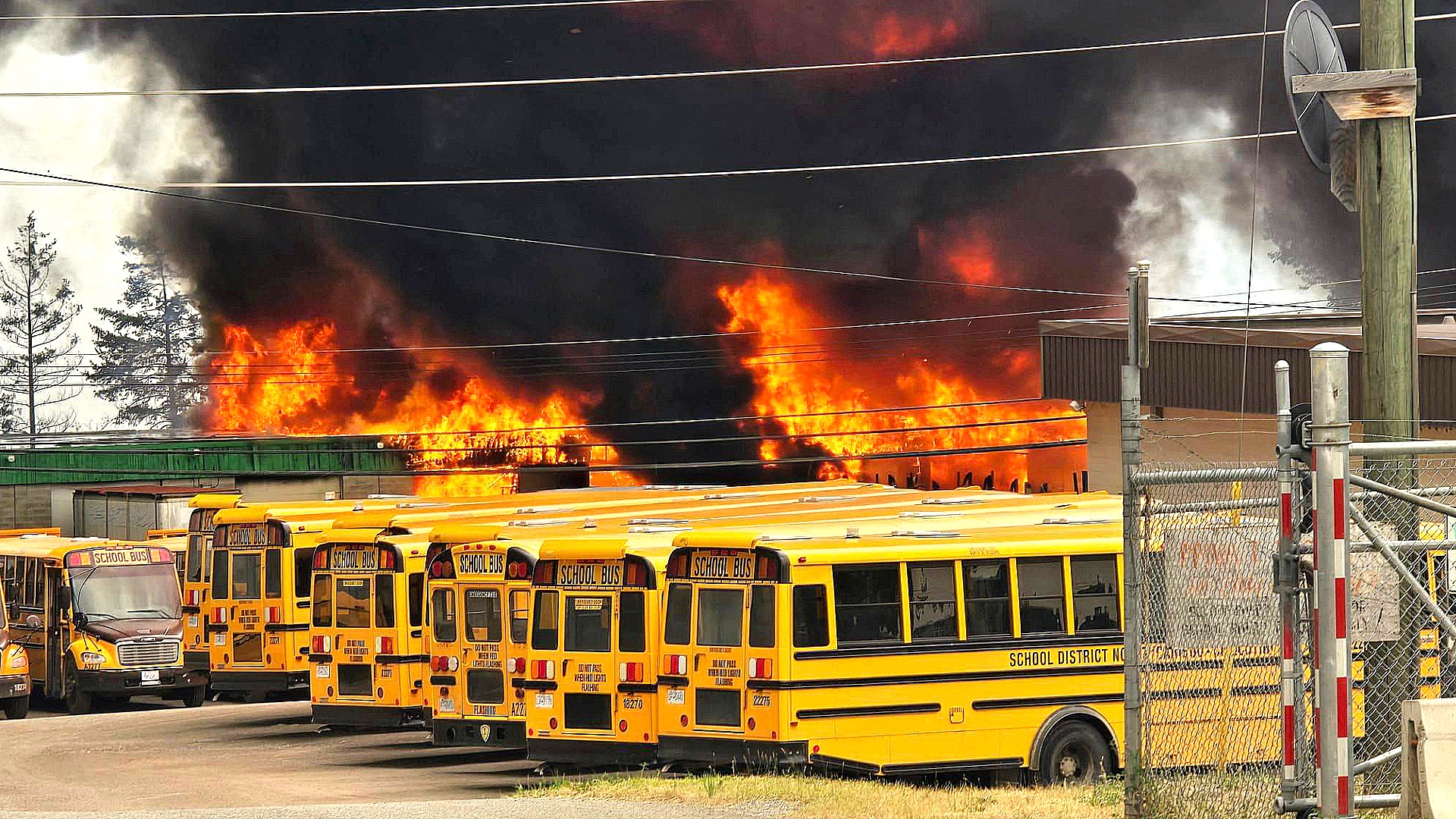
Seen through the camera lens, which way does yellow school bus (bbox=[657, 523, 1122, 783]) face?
facing away from the viewer and to the right of the viewer

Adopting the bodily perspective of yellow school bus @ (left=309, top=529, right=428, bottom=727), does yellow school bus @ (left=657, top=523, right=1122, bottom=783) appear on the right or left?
on its right

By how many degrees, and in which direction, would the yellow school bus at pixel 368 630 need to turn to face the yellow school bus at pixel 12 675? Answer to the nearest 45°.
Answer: approximately 90° to its left

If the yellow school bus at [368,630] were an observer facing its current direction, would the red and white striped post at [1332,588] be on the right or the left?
on its right

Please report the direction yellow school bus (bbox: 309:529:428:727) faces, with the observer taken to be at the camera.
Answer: facing away from the viewer and to the right of the viewer

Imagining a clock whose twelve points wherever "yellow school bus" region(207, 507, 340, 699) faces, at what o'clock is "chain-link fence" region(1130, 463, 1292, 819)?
The chain-link fence is roughly at 4 o'clock from the yellow school bus.

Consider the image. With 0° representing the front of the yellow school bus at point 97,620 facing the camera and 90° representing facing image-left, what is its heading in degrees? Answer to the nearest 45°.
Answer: approximately 315°
